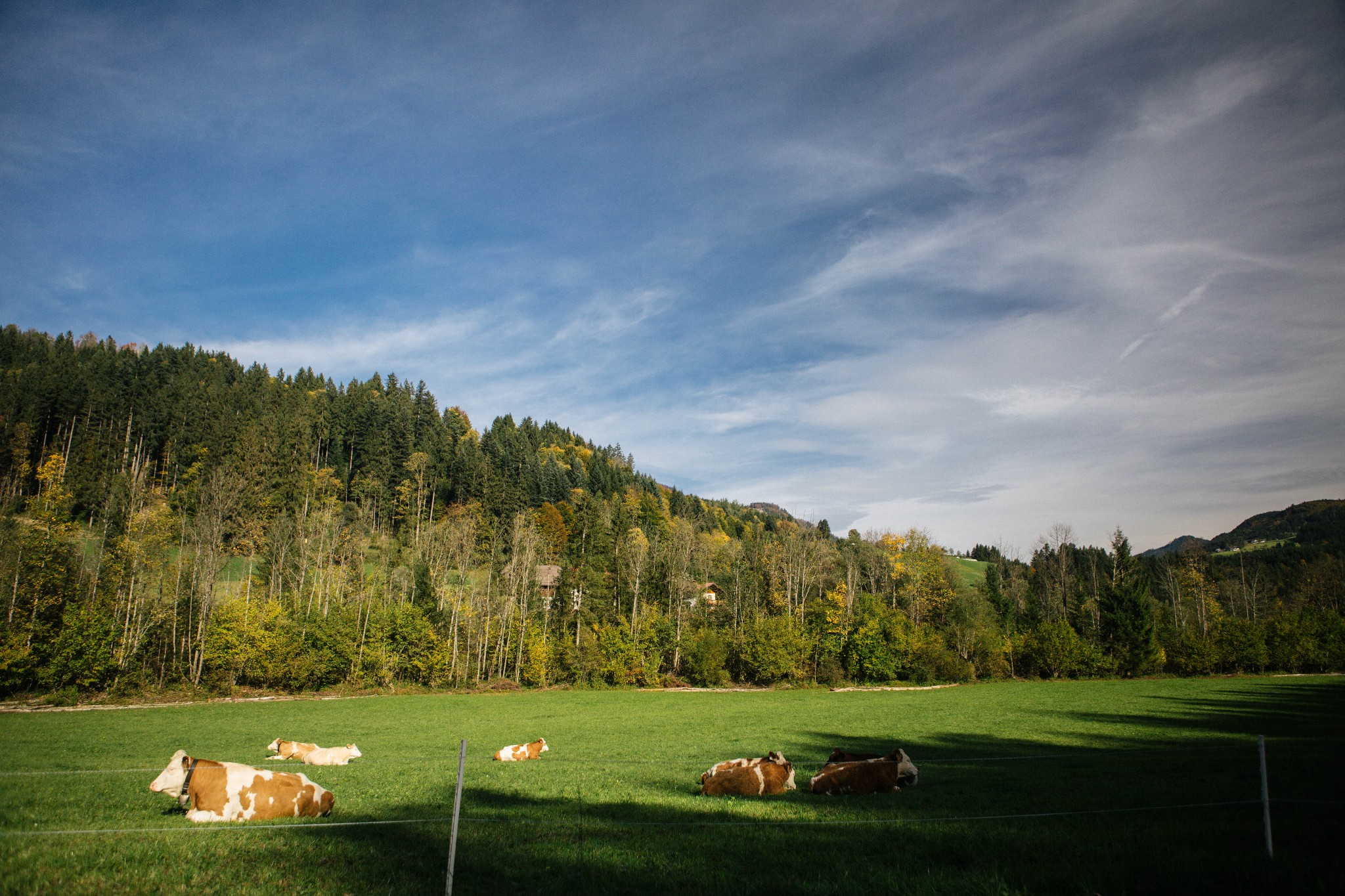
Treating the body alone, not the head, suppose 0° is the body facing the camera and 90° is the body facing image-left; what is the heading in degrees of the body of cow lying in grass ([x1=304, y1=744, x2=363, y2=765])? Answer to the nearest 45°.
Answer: approximately 270°

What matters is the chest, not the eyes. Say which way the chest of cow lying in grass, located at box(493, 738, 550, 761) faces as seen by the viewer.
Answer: to the viewer's right

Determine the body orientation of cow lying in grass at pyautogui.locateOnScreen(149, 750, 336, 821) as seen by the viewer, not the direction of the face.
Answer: to the viewer's left

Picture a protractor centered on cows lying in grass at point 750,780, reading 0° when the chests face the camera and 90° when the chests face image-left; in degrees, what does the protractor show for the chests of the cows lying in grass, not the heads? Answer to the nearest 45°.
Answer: approximately 270°

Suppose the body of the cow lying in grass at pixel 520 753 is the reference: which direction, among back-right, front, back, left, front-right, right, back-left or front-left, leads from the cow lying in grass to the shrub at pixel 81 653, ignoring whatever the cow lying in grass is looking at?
back-left

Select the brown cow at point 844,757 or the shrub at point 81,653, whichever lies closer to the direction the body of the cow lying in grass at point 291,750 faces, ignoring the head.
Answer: the shrub

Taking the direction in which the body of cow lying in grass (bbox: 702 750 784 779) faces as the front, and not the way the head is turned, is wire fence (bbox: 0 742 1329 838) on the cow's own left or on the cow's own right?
on the cow's own right

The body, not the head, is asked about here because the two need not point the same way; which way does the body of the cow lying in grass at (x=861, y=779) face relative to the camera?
to the viewer's right

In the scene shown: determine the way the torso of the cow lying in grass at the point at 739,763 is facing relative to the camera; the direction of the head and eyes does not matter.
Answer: to the viewer's right

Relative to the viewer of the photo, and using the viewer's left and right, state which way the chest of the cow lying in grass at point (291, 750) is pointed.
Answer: facing to the left of the viewer
